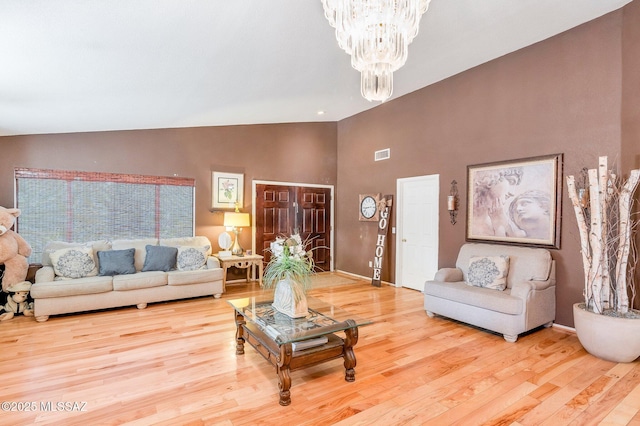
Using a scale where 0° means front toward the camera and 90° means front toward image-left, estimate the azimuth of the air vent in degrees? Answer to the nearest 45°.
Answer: approximately 45°

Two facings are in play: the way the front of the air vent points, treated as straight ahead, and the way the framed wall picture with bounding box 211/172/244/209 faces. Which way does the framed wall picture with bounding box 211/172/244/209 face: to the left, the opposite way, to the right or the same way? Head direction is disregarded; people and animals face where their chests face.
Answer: to the left

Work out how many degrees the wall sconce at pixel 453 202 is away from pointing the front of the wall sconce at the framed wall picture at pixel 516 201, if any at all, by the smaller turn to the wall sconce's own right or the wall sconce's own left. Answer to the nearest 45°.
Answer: approximately 90° to the wall sconce's own left

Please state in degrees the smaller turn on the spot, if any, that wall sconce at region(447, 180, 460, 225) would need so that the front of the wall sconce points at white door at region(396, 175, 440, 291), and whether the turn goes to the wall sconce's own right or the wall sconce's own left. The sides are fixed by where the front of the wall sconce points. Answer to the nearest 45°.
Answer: approximately 90° to the wall sconce's own right

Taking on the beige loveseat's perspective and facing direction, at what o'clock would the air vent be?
The air vent is roughly at 3 o'clock from the beige loveseat.

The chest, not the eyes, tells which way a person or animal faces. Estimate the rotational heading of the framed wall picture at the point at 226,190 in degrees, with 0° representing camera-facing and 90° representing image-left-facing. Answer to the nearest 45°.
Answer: approximately 0°

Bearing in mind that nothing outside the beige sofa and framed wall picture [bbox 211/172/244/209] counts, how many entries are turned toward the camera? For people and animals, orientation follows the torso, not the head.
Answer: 2

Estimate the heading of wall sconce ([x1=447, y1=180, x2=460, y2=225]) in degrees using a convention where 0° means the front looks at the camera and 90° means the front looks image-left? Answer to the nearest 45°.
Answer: approximately 45°

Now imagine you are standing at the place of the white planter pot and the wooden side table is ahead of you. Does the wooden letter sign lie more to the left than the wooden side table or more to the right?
right

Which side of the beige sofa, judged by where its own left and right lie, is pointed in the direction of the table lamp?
left
